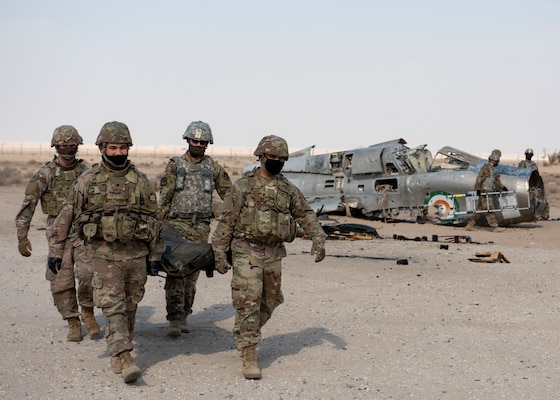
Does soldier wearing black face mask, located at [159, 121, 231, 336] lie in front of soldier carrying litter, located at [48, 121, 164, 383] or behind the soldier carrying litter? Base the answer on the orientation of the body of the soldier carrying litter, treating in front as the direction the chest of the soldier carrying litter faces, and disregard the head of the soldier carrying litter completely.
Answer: behind

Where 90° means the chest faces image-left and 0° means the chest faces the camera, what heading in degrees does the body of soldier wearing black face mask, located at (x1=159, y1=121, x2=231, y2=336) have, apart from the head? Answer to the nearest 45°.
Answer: approximately 0°

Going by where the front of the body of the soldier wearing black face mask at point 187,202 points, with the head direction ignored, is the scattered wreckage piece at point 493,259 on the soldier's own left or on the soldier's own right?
on the soldier's own left

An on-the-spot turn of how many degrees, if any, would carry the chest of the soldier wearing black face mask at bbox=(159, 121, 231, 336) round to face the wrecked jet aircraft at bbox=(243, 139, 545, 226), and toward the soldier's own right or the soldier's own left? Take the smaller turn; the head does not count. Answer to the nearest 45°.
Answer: approximately 135° to the soldier's own left

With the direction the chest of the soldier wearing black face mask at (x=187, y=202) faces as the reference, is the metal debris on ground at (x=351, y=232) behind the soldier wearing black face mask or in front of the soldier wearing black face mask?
behind

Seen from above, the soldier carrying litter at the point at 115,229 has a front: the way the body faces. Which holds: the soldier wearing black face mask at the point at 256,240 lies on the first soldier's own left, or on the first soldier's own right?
on the first soldier's own left

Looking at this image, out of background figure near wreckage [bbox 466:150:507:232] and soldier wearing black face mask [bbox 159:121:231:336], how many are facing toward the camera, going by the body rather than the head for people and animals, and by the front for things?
1

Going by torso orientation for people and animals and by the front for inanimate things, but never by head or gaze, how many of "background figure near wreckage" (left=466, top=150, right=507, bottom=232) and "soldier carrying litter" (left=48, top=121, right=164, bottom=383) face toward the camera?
1
